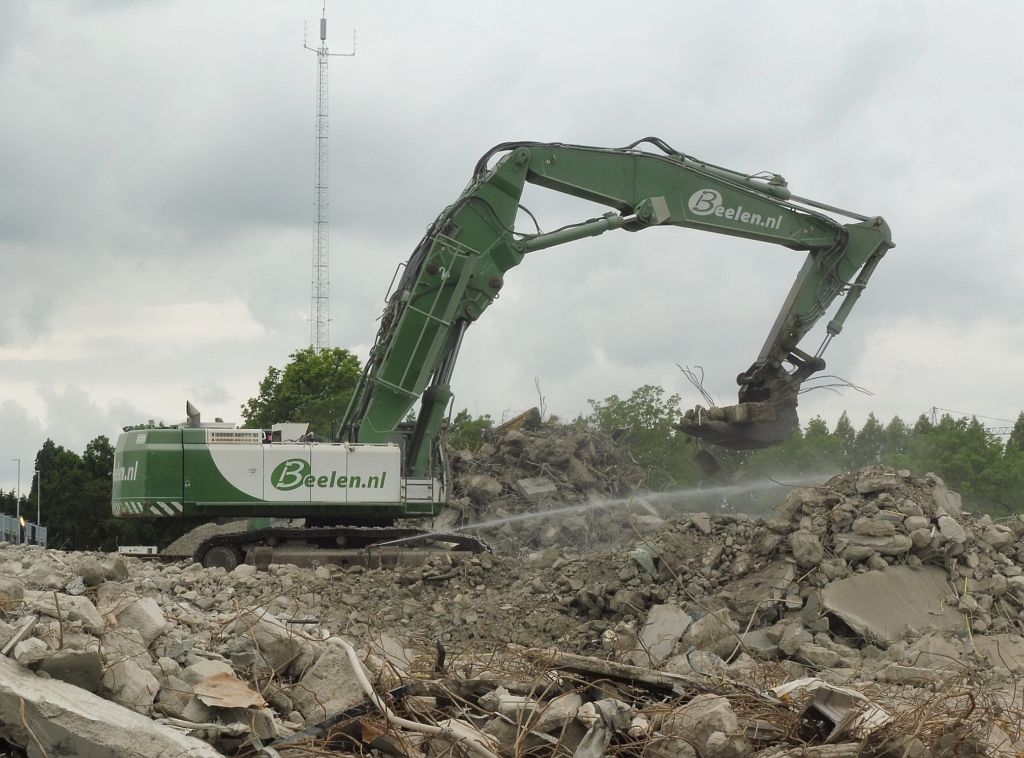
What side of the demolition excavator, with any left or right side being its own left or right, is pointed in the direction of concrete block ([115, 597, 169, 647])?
right

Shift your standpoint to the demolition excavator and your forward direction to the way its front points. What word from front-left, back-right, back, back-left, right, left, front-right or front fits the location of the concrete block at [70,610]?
right

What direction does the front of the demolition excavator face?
to the viewer's right

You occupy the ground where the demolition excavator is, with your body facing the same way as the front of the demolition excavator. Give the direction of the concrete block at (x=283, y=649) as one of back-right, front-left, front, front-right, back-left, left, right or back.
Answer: right

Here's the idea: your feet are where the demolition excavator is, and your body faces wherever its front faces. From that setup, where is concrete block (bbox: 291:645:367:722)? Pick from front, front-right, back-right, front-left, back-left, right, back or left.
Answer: right

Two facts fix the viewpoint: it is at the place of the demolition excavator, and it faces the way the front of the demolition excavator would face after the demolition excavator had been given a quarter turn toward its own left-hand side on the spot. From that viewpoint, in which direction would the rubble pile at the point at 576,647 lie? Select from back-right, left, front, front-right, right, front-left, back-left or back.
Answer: back

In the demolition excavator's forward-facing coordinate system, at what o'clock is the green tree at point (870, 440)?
The green tree is roughly at 10 o'clock from the demolition excavator.

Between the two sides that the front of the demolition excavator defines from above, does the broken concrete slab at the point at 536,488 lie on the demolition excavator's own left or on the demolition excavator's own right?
on the demolition excavator's own left

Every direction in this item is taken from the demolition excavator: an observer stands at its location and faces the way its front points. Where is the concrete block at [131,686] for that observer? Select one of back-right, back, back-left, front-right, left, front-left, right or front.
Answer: right

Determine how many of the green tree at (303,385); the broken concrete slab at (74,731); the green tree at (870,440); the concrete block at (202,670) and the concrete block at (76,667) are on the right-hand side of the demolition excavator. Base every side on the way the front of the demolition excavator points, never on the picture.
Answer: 3
